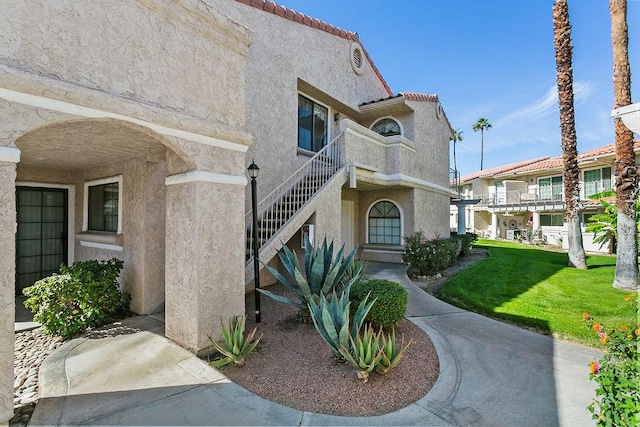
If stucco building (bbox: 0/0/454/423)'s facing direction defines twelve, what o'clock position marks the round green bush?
The round green bush is roughly at 11 o'clock from the stucco building.

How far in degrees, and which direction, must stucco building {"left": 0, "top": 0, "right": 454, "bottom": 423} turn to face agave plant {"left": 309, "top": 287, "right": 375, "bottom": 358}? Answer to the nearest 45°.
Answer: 0° — it already faces it

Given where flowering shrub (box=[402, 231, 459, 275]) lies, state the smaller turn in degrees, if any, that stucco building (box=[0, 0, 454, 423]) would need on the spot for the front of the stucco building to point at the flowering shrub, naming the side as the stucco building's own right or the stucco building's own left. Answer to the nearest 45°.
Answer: approximately 90° to the stucco building's own left

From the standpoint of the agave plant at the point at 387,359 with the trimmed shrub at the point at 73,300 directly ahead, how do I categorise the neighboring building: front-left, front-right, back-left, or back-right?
back-right

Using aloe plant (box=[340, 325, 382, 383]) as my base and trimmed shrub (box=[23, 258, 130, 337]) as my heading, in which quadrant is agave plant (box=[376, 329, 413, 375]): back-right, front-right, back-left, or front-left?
back-right

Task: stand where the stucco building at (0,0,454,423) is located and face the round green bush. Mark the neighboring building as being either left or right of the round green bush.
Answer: left

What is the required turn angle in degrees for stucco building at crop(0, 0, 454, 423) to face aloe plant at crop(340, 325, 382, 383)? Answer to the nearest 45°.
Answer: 0° — it already faces it

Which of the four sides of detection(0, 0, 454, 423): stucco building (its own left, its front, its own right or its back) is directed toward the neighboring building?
left

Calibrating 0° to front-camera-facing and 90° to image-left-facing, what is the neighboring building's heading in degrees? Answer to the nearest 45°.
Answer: approximately 45°
